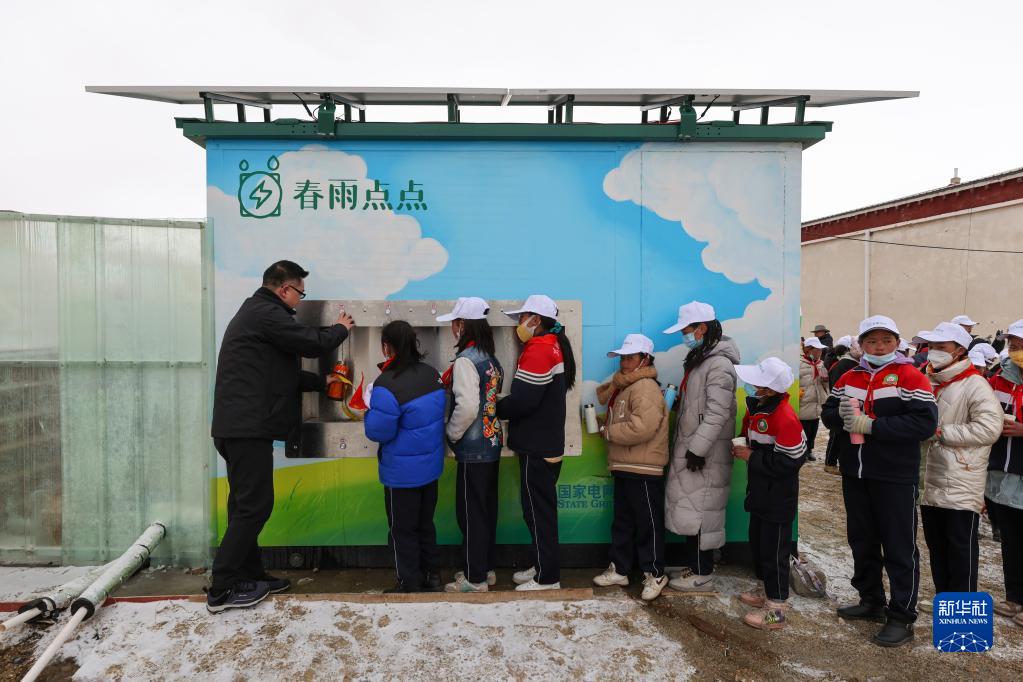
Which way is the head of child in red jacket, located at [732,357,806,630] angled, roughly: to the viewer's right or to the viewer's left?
to the viewer's left

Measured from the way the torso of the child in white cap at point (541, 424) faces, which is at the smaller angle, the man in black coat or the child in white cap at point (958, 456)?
the man in black coat

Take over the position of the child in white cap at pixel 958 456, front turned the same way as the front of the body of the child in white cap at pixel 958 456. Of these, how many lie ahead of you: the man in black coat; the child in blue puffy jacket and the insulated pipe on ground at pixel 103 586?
3

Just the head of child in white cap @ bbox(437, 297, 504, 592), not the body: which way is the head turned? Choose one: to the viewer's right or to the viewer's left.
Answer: to the viewer's left

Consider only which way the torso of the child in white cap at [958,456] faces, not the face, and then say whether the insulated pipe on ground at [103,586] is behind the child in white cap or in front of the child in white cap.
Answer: in front

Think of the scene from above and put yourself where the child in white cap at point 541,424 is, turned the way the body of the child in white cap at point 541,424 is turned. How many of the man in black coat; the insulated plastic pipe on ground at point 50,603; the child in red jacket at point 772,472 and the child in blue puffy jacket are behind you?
1

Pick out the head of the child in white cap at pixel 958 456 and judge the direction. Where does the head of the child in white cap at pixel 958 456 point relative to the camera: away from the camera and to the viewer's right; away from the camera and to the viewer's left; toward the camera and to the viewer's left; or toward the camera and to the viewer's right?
toward the camera and to the viewer's left

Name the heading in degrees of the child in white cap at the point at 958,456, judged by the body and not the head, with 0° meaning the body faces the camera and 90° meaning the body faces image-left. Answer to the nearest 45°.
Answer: approximately 45°

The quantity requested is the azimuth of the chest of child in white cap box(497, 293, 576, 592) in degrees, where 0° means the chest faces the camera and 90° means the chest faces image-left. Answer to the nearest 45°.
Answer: approximately 90°

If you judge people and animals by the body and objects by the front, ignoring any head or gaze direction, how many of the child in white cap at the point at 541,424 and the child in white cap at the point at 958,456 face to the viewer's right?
0
